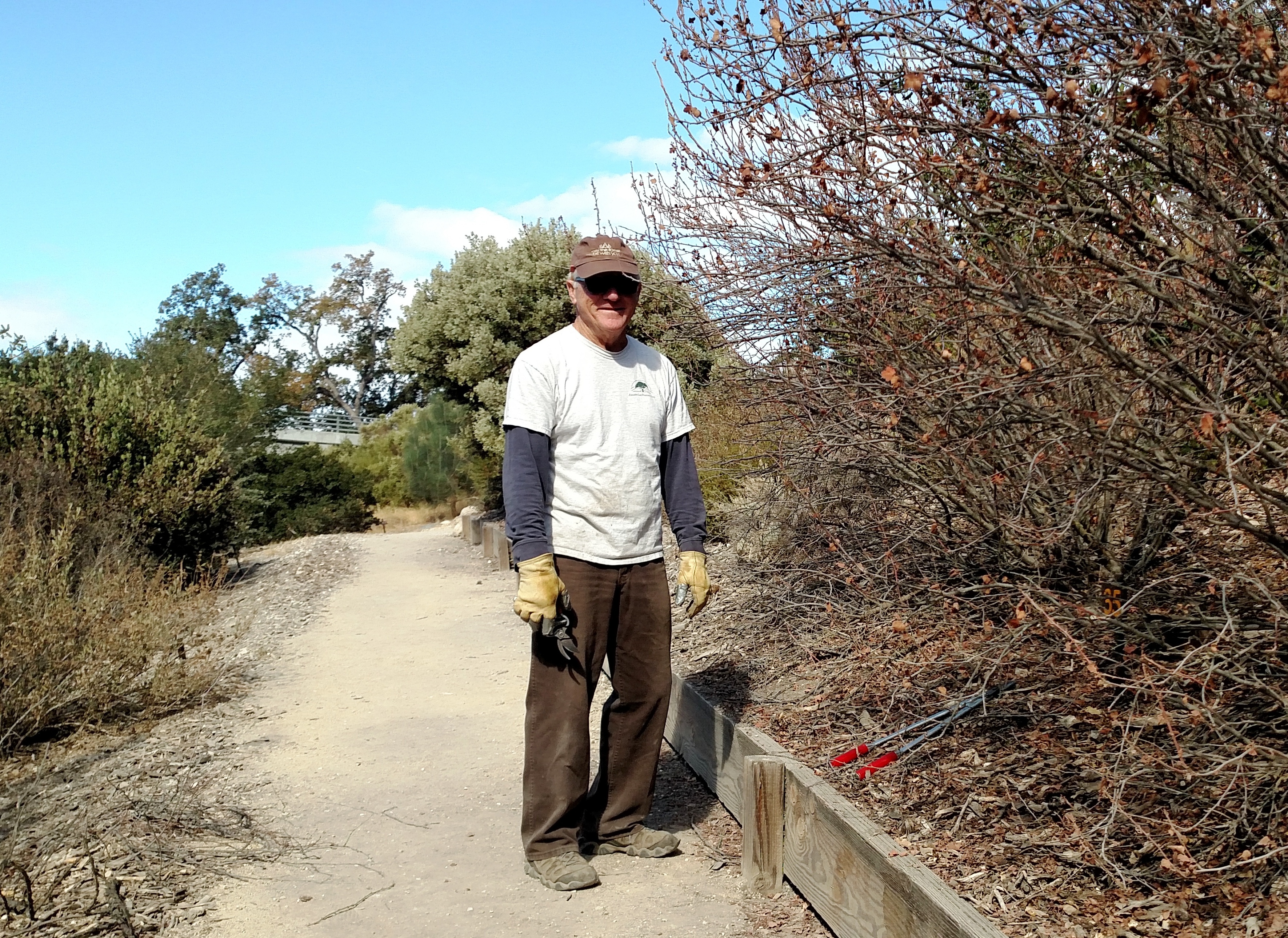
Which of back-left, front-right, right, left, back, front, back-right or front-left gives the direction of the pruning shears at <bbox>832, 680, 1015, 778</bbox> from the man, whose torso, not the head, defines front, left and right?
front-left

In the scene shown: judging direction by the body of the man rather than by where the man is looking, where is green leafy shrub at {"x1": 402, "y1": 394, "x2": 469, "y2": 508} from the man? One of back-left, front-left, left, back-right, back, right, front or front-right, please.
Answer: back-left

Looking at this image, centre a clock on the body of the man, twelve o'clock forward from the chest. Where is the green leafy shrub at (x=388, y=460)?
The green leafy shrub is roughly at 7 o'clock from the man.

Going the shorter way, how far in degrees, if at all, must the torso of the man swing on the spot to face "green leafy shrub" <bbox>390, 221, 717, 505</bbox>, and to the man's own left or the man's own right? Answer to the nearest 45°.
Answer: approximately 135° to the man's own left

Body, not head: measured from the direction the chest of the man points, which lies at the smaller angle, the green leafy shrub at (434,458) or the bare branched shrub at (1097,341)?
the bare branched shrub

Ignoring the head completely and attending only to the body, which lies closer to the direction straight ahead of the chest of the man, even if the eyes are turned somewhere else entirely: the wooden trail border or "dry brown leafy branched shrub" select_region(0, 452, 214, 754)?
the wooden trail border

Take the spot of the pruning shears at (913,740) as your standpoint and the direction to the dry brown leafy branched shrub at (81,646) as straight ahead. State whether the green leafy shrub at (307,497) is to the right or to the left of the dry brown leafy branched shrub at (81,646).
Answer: right

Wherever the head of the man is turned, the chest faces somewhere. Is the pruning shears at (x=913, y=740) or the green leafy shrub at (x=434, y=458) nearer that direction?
the pruning shears

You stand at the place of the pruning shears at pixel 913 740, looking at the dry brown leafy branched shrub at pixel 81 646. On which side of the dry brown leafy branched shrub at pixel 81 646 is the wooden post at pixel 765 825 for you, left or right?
left

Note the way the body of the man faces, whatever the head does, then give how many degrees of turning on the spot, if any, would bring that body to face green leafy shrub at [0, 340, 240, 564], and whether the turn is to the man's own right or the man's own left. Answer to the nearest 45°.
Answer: approximately 180°

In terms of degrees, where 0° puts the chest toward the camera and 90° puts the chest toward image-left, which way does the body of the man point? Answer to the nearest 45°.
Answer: approximately 315°
